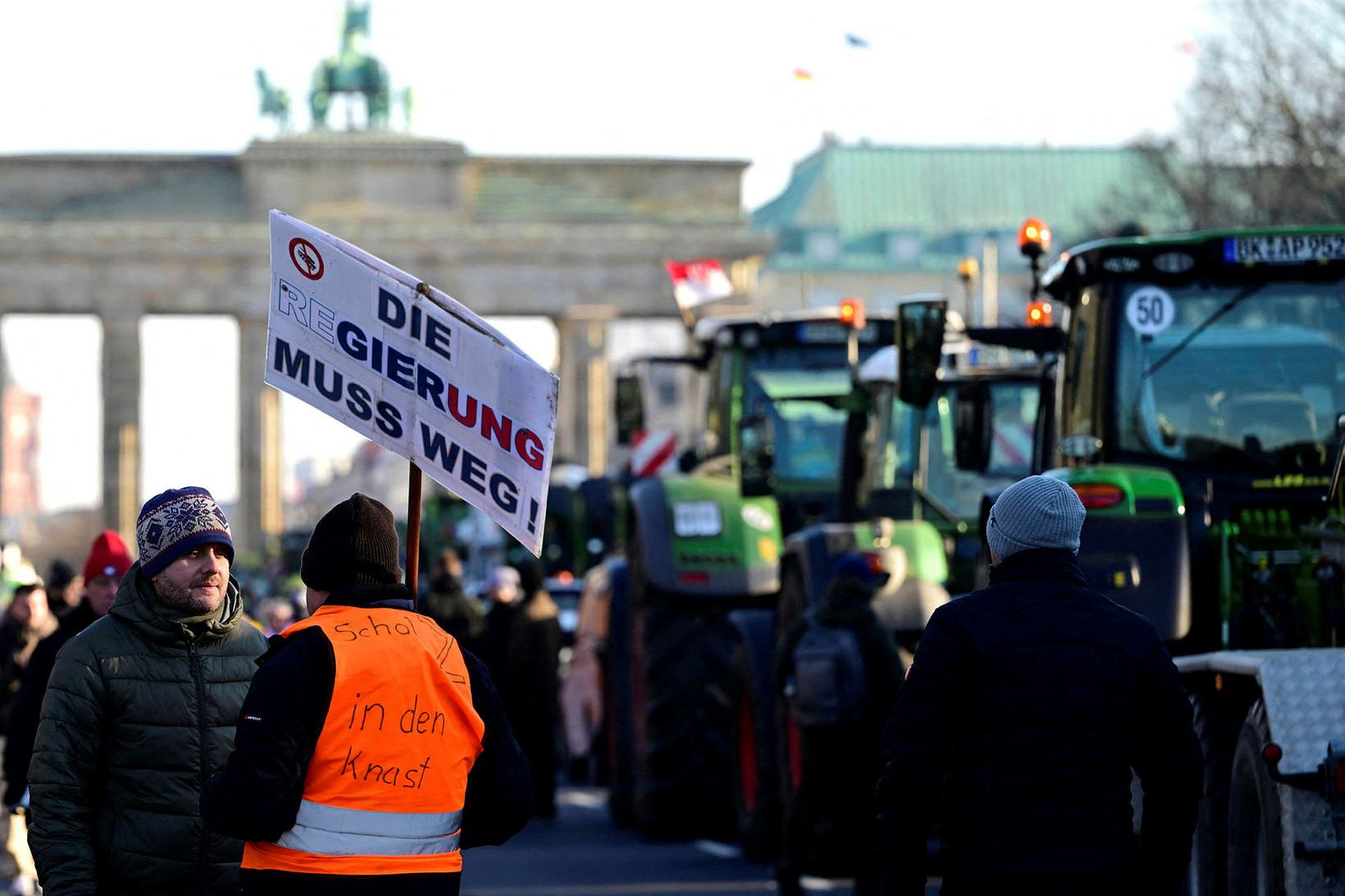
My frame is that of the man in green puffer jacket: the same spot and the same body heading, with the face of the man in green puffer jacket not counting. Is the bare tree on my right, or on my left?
on my left

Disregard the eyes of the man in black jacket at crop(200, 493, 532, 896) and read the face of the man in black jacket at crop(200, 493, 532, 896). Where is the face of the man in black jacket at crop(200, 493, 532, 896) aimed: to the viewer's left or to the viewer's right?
to the viewer's left
